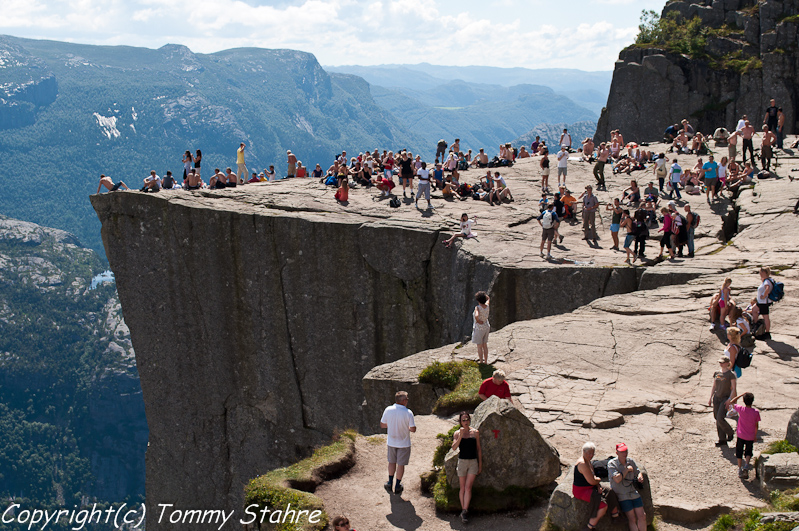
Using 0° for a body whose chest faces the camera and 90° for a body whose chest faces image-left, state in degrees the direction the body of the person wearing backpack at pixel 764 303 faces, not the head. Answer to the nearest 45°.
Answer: approximately 90°

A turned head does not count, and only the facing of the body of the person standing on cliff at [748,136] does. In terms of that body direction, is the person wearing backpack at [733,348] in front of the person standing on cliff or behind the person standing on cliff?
in front

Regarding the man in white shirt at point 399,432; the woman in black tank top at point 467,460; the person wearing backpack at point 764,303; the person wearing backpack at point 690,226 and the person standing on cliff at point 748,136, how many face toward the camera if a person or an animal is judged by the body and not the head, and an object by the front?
2

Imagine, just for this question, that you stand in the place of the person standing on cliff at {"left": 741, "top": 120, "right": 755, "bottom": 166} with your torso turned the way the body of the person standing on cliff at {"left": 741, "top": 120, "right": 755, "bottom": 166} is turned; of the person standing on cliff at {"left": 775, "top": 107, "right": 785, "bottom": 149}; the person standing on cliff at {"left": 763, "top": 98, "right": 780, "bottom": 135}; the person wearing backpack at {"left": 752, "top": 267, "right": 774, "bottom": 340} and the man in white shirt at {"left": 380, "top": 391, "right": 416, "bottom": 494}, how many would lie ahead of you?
2

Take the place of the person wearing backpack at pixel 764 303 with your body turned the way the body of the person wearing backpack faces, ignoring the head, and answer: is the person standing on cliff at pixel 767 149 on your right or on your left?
on your right

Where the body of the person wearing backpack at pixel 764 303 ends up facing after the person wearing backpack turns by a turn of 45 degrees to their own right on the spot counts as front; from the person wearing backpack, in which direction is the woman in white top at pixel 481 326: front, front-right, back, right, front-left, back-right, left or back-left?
left

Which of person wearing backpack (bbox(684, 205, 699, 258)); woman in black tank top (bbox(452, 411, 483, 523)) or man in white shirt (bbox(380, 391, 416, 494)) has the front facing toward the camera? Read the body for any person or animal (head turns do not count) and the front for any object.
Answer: the woman in black tank top

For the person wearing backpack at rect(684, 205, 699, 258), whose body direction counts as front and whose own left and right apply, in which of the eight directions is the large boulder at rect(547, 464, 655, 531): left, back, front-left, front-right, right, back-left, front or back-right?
left

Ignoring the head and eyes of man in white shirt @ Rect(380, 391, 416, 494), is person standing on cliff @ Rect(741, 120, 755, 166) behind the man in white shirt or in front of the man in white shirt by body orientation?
in front

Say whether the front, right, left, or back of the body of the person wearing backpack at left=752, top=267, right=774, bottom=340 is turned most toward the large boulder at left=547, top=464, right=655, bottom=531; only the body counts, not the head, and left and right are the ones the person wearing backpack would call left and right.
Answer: left

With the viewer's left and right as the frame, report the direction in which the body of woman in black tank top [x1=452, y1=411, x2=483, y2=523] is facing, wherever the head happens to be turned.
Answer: facing the viewer

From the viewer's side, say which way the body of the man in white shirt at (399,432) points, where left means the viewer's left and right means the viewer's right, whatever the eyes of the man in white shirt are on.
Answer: facing away from the viewer
